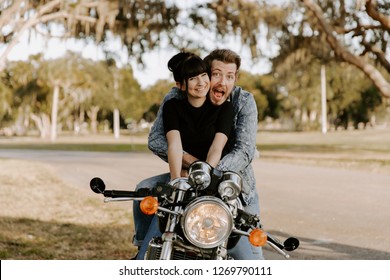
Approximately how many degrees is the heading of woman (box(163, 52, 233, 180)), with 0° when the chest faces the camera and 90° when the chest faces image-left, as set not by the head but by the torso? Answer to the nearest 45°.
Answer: approximately 0°

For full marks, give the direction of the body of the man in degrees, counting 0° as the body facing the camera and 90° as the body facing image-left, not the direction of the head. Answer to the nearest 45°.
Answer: approximately 0°

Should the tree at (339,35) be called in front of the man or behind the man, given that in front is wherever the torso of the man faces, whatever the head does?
behind

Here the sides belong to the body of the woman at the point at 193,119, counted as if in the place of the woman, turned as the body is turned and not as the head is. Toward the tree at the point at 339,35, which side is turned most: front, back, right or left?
back
